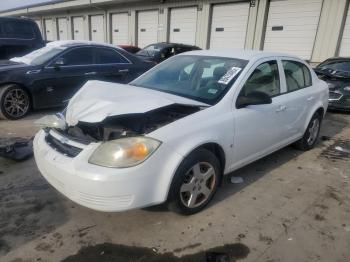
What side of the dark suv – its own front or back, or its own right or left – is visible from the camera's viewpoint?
left

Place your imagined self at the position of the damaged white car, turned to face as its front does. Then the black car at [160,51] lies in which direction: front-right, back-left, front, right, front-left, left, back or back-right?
back-right

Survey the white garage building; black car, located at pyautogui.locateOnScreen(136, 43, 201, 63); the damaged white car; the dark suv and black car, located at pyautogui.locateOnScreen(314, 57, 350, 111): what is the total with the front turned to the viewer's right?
0

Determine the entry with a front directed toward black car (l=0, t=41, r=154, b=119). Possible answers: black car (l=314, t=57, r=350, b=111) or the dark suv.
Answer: black car (l=314, t=57, r=350, b=111)

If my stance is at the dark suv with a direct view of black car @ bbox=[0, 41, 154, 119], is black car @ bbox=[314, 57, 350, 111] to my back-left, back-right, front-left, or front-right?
front-left

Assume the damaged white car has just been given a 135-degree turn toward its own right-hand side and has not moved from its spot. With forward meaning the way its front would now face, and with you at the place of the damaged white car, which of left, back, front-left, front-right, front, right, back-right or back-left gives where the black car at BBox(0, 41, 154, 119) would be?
front-left

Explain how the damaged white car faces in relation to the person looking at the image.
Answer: facing the viewer and to the left of the viewer

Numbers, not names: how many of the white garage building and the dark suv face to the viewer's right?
0

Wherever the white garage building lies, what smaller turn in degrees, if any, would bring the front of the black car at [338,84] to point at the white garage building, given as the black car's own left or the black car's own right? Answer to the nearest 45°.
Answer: approximately 90° to the black car's own right

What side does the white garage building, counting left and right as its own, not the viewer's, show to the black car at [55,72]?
front

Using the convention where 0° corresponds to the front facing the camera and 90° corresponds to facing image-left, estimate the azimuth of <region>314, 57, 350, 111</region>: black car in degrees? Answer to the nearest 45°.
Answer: approximately 45°

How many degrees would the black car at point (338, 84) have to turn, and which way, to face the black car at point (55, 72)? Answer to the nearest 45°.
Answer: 0° — it already faces it

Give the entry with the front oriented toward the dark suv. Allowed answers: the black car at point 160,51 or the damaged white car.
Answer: the black car

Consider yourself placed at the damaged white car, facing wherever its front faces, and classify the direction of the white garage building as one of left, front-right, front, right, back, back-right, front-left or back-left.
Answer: back-right

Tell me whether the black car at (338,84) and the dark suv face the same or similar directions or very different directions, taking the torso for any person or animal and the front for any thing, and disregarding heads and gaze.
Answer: same or similar directions

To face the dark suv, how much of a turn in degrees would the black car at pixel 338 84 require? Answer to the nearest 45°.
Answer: approximately 45° to its right

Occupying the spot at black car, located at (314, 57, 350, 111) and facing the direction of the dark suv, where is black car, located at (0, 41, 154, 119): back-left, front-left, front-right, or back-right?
front-left
